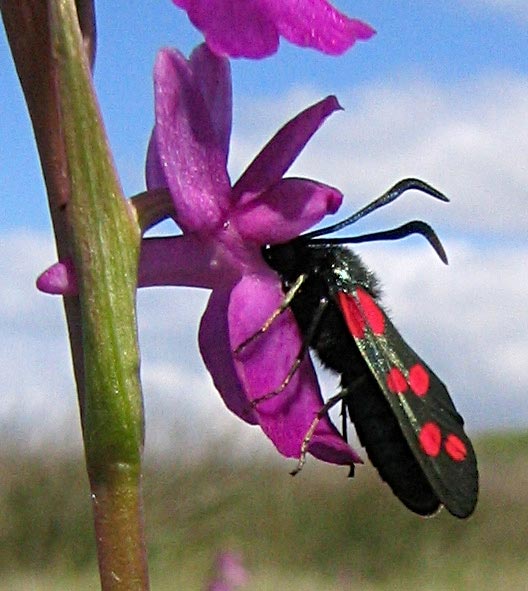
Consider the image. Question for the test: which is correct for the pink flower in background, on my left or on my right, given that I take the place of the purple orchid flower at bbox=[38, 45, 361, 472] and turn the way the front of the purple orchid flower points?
on my left
